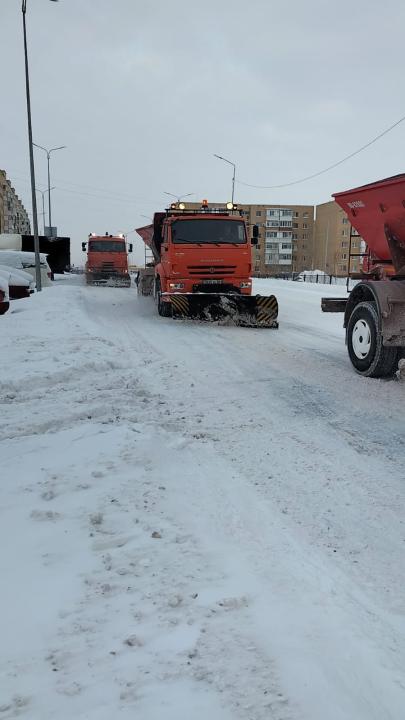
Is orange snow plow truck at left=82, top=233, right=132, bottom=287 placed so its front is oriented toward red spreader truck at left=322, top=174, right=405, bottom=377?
yes

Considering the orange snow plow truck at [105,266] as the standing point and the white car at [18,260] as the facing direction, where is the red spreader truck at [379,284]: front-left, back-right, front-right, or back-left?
front-left

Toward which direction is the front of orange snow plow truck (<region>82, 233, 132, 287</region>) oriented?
toward the camera

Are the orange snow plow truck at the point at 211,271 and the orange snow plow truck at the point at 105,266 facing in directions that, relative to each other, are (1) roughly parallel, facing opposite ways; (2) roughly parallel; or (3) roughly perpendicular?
roughly parallel

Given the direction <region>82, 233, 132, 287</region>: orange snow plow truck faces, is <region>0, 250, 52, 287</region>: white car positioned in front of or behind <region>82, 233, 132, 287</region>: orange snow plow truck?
in front

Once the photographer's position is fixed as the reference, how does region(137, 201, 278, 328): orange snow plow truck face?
facing the viewer

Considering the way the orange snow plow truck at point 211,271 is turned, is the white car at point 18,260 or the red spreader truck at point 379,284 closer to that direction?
the red spreader truck

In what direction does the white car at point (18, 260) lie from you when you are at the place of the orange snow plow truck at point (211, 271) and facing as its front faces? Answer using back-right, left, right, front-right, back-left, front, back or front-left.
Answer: back-right

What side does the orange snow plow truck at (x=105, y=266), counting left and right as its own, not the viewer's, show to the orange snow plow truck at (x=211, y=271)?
front

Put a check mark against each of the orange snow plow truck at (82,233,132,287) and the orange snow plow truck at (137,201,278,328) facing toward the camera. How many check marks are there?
2

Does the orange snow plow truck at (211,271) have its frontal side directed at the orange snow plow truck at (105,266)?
no
